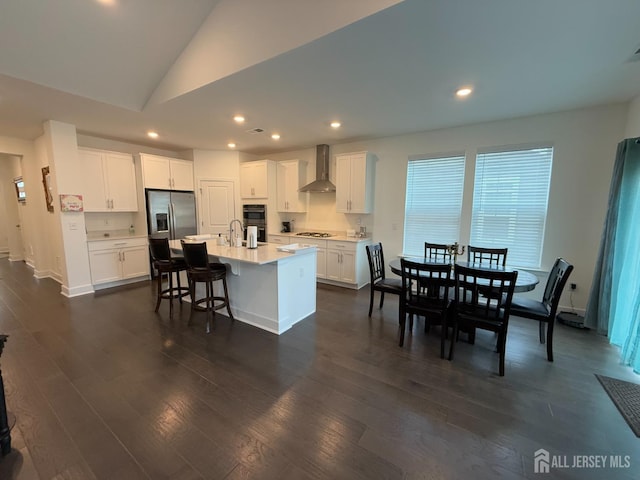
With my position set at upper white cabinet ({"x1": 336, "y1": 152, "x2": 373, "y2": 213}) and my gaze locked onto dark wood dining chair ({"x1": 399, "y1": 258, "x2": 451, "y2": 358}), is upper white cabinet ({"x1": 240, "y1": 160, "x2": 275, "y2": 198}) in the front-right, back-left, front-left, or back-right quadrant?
back-right

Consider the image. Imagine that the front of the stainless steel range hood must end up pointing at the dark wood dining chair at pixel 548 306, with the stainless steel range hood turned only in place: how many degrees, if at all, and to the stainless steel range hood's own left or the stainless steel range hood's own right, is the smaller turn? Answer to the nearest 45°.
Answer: approximately 90° to the stainless steel range hood's own left

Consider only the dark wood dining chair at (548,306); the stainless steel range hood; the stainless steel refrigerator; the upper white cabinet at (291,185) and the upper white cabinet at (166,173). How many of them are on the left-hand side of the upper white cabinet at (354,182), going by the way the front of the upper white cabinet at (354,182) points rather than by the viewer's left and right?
1

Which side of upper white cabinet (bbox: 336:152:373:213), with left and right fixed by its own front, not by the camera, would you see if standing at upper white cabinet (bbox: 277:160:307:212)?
right

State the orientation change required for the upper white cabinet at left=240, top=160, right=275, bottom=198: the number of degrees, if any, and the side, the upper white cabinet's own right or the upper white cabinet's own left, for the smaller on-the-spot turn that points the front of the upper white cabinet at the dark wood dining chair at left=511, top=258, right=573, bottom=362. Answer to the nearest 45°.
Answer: approximately 90° to the upper white cabinet's own left

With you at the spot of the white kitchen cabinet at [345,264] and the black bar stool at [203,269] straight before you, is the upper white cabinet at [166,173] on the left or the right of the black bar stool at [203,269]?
right

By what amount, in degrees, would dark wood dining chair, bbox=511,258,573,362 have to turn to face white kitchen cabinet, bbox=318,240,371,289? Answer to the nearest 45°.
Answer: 0° — it already faces it

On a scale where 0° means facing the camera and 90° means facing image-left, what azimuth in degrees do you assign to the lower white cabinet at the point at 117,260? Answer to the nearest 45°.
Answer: approximately 315°

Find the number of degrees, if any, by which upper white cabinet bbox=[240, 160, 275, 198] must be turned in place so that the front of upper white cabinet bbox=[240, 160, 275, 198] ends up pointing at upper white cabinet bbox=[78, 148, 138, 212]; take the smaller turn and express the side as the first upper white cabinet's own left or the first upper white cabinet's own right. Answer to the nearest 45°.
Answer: approximately 45° to the first upper white cabinet's own right

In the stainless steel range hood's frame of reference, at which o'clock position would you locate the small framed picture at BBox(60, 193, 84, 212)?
The small framed picture is roughly at 1 o'clock from the stainless steel range hood.

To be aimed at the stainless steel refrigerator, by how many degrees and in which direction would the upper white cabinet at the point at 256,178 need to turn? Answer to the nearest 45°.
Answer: approximately 45° to its right

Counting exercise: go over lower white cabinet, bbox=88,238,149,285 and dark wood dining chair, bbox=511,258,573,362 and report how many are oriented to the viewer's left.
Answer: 1

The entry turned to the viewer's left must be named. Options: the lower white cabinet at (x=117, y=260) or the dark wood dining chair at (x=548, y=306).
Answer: the dark wood dining chair

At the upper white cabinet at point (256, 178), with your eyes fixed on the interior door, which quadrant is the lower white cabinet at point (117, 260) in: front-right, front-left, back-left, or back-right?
front-left

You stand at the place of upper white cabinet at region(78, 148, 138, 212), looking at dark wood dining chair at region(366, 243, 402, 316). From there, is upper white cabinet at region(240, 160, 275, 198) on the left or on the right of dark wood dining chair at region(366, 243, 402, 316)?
left

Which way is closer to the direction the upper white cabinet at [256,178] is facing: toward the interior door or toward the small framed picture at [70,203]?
the small framed picture
